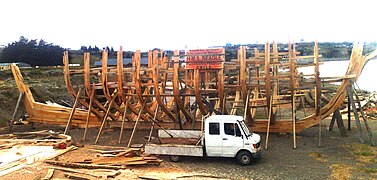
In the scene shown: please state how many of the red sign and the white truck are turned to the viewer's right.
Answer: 1

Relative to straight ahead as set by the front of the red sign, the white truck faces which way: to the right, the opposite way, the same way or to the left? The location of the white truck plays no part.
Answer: to the left

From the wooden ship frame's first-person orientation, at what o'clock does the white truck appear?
The white truck is roughly at 3 o'clock from the wooden ship frame.

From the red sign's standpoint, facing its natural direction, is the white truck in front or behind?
in front

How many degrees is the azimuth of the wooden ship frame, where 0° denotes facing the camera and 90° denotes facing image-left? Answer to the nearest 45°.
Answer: approximately 270°

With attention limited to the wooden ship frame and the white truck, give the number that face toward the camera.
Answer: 0

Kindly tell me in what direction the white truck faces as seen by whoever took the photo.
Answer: facing to the right of the viewer
